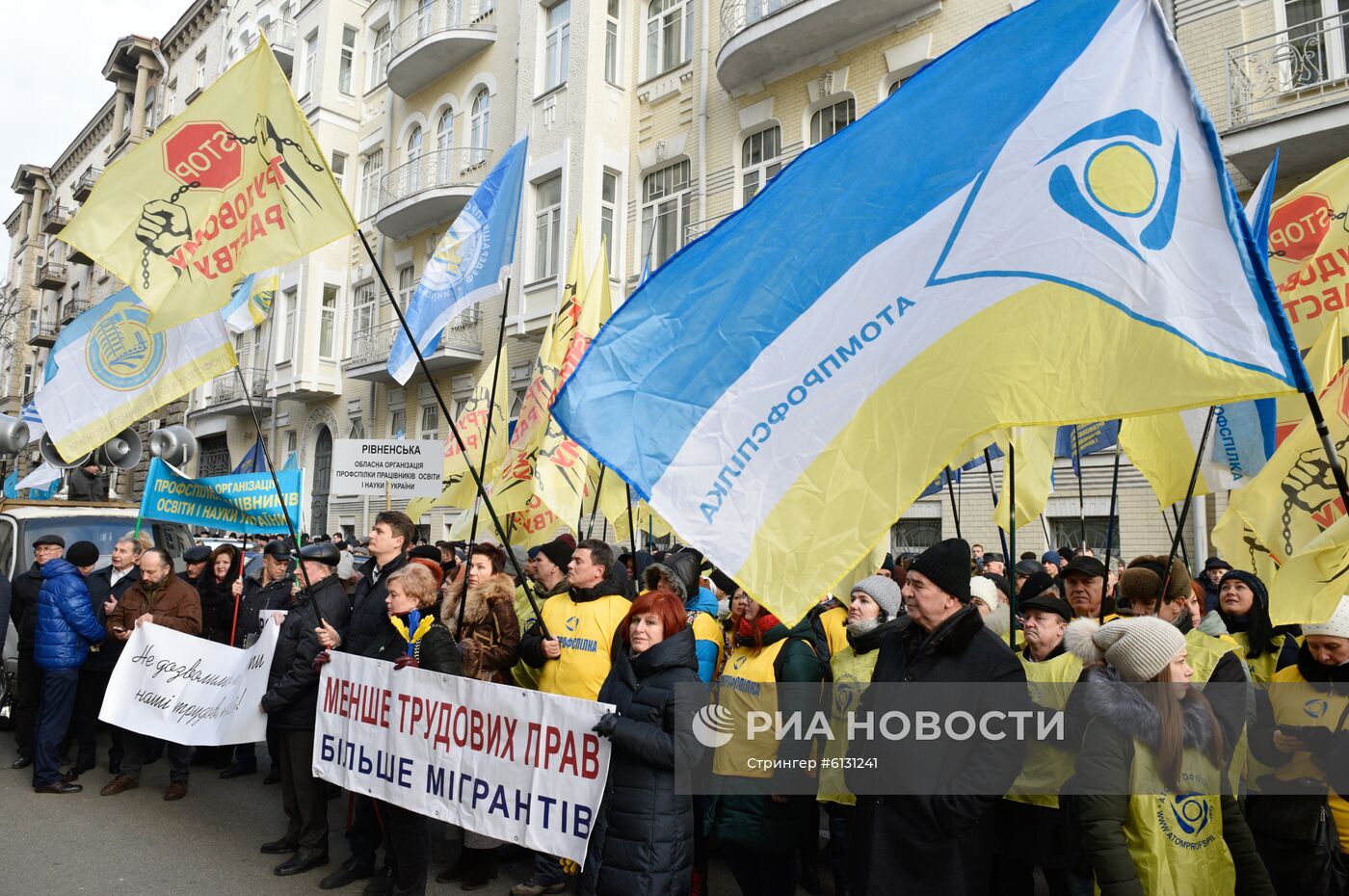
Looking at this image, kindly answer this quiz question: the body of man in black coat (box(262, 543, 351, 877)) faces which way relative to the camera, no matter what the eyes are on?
to the viewer's left

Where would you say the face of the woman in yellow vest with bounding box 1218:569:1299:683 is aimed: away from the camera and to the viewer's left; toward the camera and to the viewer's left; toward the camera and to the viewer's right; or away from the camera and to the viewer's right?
toward the camera and to the viewer's left

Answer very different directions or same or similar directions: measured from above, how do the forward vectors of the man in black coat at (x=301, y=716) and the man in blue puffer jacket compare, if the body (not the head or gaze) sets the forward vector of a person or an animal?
very different directions

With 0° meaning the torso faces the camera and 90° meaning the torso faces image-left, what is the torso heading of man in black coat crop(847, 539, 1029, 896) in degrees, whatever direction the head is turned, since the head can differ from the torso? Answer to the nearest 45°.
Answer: approximately 45°

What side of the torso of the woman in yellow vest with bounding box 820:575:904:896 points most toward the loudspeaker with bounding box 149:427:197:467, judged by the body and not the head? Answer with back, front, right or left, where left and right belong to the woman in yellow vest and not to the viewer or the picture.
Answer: right

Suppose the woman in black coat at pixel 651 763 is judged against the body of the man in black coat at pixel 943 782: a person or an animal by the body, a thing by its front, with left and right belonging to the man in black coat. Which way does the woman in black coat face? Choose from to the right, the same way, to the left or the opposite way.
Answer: the same way

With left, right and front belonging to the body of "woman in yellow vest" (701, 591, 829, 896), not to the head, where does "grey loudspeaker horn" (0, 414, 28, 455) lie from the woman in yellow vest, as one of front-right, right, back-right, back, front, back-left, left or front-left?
right

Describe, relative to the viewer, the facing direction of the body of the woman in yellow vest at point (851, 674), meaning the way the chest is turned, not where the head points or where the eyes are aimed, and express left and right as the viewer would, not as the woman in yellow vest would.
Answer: facing the viewer and to the left of the viewer

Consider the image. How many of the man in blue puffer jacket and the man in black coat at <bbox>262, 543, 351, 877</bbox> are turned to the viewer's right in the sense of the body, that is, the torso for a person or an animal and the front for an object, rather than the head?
1

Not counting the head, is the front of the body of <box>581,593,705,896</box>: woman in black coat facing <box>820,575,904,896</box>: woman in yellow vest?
no

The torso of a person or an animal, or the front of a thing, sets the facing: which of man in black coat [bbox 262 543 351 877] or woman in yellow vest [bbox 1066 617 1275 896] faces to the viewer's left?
the man in black coat

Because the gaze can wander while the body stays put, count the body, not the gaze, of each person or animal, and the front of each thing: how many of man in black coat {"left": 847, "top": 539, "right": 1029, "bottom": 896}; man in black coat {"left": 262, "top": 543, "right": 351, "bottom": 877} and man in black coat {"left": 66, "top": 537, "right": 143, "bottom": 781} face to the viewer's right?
0

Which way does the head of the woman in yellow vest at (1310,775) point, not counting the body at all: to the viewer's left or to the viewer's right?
to the viewer's left
